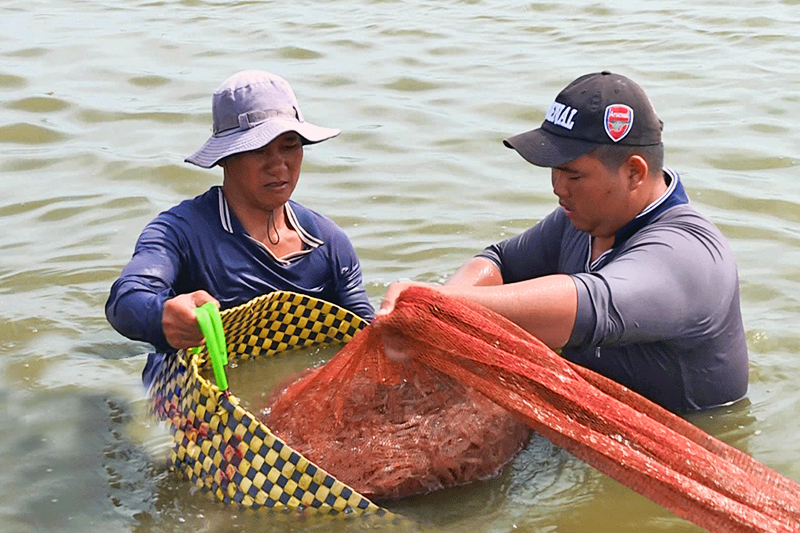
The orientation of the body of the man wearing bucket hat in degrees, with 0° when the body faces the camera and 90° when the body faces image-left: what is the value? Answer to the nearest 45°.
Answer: approximately 315°
